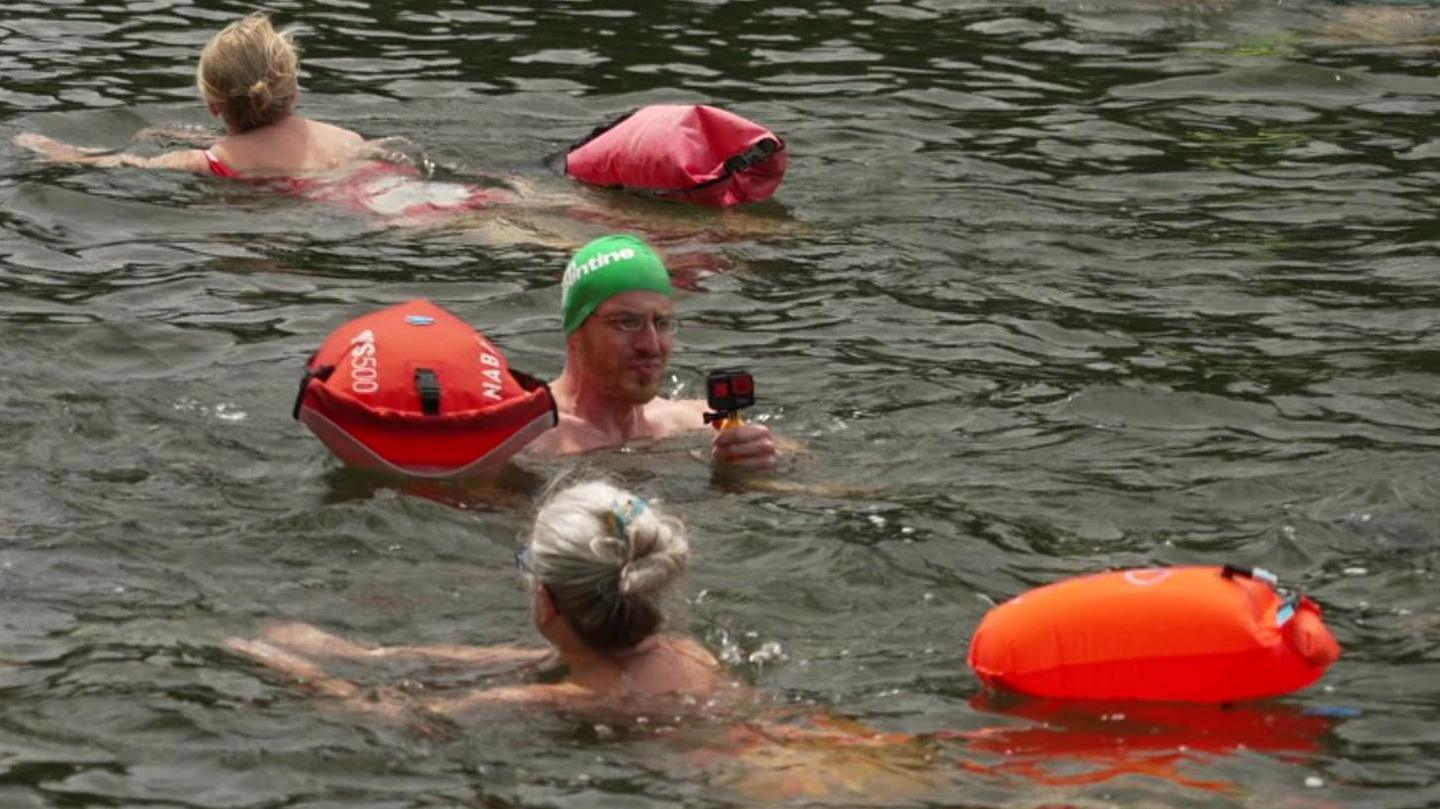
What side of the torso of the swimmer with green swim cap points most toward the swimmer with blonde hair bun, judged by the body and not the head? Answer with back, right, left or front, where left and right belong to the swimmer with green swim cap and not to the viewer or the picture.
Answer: back

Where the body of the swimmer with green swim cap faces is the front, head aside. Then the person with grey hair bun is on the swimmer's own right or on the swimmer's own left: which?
on the swimmer's own right

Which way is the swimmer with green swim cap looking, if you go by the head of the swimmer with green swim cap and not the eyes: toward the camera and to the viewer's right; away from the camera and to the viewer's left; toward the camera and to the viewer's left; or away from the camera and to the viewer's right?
toward the camera and to the viewer's right

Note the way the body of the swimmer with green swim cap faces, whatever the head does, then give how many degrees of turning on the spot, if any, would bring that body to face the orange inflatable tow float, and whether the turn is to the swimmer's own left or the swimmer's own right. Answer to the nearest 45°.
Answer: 0° — they already face it

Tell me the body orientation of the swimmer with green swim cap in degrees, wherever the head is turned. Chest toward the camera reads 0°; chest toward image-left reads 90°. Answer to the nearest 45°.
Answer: approximately 315°

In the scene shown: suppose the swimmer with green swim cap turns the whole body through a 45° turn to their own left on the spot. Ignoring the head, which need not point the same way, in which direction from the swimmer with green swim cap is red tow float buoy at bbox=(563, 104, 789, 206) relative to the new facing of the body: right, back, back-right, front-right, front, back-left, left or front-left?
left
